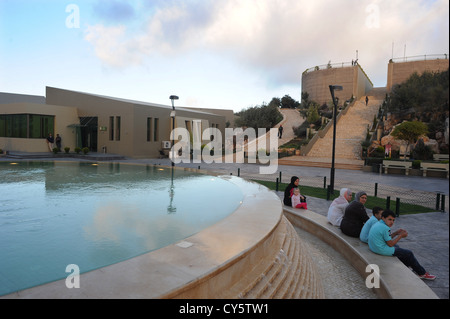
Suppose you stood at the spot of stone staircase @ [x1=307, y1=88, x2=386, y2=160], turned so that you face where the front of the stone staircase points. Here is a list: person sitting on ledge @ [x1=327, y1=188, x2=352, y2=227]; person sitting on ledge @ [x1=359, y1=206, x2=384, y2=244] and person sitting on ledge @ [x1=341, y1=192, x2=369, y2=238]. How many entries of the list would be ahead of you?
3

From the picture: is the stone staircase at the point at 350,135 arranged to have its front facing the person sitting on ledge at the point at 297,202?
yes

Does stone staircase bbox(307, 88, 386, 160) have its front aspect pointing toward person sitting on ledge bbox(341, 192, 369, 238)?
yes

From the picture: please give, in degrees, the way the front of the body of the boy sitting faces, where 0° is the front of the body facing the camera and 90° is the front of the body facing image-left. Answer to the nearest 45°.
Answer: approximately 270°

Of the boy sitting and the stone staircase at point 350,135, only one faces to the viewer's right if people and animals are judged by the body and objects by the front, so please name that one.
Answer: the boy sitting

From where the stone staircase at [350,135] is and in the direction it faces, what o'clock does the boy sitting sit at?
The boy sitting is roughly at 12 o'clock from the stone staircase.
